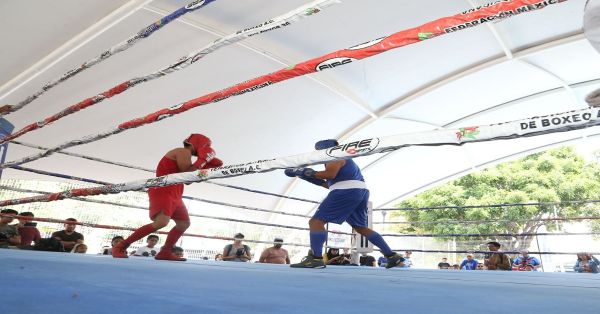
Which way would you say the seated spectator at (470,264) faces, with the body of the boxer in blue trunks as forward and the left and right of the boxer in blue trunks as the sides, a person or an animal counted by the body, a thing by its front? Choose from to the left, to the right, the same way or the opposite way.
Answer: to the left

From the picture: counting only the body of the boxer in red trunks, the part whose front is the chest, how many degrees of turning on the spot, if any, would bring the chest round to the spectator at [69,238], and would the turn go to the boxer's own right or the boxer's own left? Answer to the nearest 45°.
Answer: approximately 135° to the boxer's own left

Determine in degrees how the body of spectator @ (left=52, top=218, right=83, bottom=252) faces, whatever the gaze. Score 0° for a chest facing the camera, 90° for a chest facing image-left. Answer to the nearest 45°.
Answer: approximately 0°

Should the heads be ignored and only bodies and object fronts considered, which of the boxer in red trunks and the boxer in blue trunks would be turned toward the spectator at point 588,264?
the boxer in red trunks

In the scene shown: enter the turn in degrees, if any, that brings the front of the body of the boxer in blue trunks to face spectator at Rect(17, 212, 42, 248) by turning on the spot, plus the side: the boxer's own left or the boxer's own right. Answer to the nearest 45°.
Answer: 0° — they already face them

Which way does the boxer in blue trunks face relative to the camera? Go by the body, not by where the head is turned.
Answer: to the viewer's left

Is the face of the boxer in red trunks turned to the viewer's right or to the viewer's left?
to the viewer's right

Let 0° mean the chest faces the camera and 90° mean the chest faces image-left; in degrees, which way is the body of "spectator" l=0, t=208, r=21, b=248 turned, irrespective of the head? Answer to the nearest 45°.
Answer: approximately 315°

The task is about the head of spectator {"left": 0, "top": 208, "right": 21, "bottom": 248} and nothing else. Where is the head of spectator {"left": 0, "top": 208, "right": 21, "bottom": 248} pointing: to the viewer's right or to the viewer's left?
to the viewer's right

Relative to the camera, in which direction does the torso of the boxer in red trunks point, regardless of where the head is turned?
to the viewer's right
